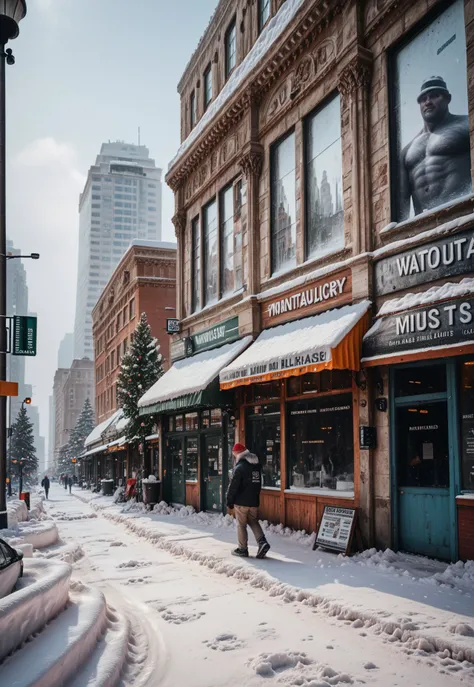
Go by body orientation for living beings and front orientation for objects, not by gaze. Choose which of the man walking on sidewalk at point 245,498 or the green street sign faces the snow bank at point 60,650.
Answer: the green street sign

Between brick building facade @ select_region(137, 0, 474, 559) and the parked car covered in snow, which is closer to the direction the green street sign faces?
the parked car covered in snow

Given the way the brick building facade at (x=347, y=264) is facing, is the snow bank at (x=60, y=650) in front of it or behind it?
in front

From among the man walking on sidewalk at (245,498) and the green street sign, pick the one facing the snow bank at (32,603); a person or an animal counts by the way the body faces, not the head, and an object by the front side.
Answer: the green street sign

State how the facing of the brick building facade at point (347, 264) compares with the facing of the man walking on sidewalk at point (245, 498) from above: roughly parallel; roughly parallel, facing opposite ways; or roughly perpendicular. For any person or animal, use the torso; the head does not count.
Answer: roughly perpendicular

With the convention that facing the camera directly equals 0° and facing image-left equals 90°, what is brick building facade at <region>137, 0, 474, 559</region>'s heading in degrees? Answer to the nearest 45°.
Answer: approximately 45°

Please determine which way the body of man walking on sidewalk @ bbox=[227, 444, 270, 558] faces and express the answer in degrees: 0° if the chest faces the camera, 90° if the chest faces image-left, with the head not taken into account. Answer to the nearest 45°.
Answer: approximately 135°

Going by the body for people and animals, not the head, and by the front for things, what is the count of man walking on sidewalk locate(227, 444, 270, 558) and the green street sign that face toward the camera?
1

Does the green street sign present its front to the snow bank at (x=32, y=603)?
yes

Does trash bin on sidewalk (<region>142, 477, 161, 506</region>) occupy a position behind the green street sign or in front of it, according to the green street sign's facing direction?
behind

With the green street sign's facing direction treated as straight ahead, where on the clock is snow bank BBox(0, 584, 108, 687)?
The snow bank is roughly at 12 o'clock from the green street sign.

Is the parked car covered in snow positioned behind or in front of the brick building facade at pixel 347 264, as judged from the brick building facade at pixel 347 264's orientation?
in front
